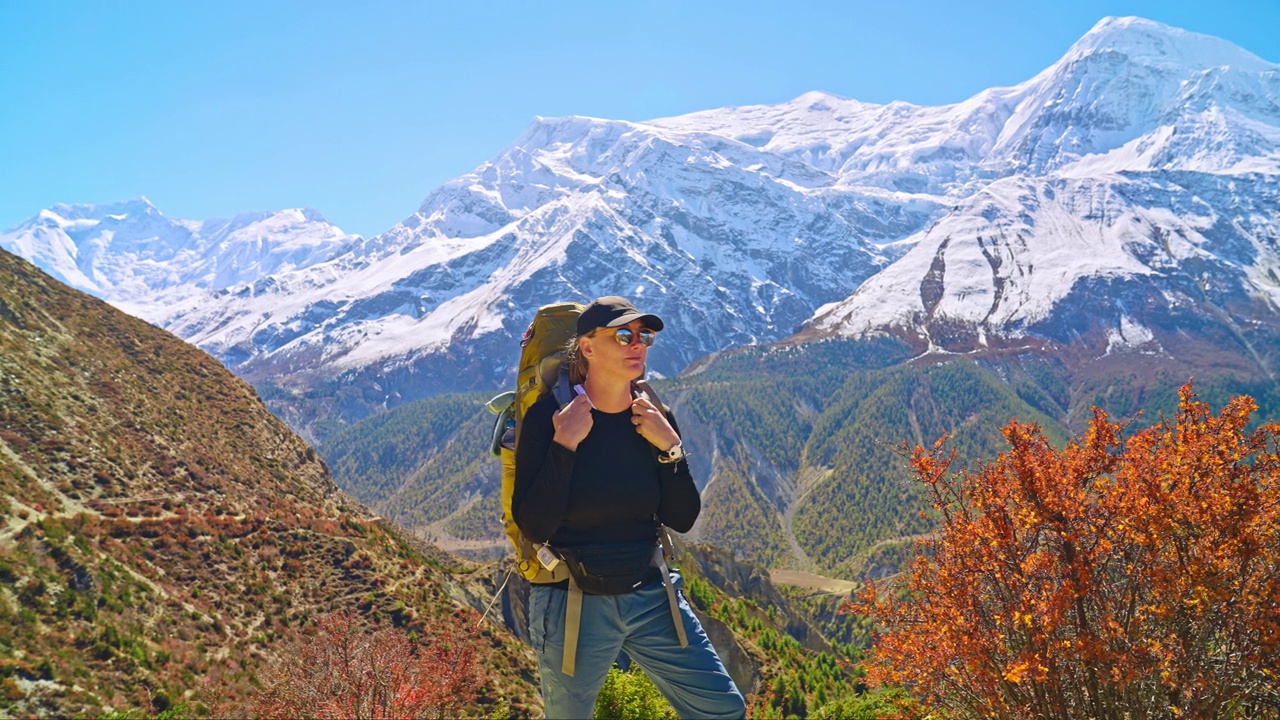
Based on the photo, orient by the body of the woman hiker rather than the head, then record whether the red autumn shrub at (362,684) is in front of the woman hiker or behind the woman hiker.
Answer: behind

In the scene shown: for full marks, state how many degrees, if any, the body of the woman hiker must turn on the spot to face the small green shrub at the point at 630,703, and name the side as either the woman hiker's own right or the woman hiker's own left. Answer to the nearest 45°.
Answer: approximately 135° to the woman hiker's own left

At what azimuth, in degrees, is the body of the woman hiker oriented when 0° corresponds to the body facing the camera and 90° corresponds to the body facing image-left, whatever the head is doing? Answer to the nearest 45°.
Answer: approximately 315°

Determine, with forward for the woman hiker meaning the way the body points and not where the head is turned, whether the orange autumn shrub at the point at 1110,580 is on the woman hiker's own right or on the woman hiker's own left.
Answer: on the woman hiker's own left
